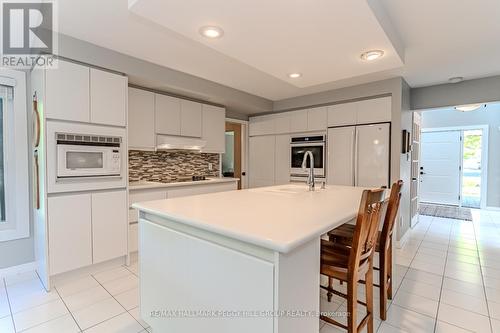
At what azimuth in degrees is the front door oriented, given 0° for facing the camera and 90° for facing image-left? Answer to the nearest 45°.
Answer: approximately 0°

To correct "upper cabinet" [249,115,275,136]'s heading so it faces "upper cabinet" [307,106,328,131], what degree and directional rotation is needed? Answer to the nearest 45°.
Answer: approximately 90° to its left

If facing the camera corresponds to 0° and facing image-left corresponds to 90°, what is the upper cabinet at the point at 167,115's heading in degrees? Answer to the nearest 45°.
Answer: approximately 315°

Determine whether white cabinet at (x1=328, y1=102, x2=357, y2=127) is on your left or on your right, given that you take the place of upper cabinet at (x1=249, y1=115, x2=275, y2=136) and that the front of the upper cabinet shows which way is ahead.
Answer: on your left

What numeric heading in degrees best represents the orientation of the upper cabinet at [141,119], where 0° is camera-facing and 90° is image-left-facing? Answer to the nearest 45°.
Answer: approximately 315°
